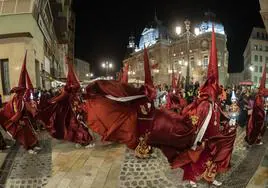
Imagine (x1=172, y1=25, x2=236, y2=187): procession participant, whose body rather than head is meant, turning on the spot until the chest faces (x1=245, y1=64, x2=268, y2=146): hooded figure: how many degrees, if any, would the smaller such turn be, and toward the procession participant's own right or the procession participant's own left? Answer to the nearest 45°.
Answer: approximately 90° to the procession participant's own left

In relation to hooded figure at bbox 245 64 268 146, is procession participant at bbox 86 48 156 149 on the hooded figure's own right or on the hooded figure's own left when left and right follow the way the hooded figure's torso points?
on the hooded figure's own right

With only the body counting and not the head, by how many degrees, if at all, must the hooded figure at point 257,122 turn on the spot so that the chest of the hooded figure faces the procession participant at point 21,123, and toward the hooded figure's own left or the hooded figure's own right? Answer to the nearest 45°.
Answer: approximately 135° to the hooded figure's own right

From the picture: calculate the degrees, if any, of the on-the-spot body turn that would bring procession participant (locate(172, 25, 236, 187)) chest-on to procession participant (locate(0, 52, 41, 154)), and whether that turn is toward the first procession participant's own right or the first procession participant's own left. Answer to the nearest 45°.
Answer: approximately 135° to the first procession participant's own right
